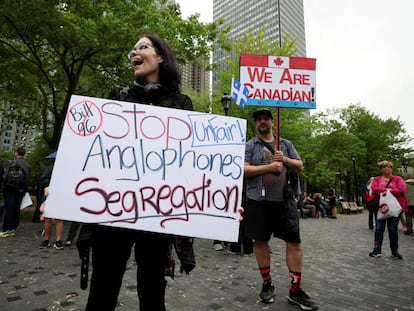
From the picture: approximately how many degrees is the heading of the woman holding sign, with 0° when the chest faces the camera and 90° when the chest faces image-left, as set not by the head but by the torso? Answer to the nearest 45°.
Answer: approximately 0°

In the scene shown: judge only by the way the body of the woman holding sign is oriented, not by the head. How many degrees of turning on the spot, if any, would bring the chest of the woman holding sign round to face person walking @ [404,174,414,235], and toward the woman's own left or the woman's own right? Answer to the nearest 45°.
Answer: approximately 135° to the woman's own left

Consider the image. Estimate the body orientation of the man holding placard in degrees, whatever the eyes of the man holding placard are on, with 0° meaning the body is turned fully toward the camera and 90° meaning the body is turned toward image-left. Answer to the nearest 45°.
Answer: approximately 0°

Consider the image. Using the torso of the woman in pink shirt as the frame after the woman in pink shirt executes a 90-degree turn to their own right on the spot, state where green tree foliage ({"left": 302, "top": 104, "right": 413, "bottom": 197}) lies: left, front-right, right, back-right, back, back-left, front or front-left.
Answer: right

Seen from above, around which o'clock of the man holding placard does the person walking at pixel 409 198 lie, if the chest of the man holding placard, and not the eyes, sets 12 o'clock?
The person walking is roughly at 7 o'clock from the man holding placard.

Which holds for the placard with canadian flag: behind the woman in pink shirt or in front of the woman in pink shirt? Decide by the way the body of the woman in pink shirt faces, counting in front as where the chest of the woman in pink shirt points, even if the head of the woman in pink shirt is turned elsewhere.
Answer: in front

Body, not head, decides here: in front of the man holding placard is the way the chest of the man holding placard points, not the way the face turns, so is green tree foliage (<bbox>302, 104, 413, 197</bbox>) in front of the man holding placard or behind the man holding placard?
behind

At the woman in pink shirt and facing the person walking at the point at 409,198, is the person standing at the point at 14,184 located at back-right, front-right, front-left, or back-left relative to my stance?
back-left
